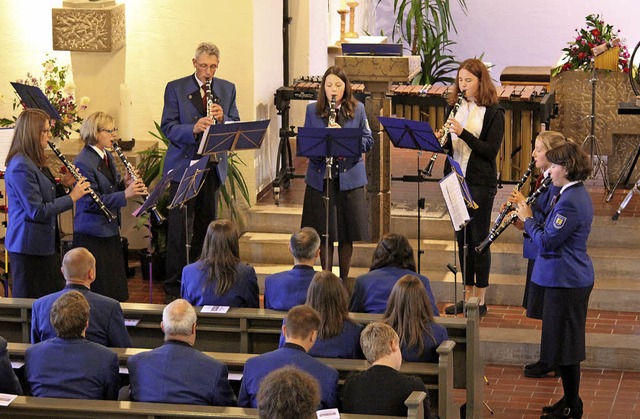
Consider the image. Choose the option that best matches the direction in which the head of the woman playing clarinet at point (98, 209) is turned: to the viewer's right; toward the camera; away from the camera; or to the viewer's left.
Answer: to the viewer's right

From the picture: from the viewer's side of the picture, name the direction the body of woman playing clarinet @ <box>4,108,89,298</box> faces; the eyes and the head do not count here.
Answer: to the viewer's right

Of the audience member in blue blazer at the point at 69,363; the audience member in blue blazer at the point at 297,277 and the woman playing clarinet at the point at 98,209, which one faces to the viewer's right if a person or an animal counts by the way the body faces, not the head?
the woman playing clarinet

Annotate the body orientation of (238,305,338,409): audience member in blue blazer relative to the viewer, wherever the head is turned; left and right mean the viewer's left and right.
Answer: facing away from the viewer

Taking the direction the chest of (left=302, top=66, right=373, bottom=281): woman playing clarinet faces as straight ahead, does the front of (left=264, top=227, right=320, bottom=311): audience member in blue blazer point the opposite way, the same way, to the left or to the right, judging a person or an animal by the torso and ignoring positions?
the opposite way

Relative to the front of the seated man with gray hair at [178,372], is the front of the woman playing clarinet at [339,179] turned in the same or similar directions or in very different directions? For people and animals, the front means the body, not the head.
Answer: very different directions

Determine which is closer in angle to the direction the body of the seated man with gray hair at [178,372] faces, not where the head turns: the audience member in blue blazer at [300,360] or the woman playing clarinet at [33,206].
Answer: the woman playing clarinet

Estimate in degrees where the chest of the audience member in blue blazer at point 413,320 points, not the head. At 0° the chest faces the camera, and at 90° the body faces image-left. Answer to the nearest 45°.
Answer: approximately 180°

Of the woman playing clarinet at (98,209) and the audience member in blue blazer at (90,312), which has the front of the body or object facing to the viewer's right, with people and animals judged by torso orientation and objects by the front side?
the woman playing clarinet

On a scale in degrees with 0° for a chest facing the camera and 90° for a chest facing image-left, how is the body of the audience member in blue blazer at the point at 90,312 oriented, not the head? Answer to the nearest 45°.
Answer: approximately 180°

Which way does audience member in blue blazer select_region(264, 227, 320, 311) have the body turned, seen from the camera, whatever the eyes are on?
away from the camera

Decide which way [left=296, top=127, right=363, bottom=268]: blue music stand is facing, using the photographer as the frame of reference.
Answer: facing away from the viewer

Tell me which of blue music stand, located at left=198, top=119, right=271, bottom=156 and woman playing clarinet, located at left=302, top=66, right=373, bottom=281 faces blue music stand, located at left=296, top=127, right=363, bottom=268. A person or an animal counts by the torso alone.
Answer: the woman playing clarinet

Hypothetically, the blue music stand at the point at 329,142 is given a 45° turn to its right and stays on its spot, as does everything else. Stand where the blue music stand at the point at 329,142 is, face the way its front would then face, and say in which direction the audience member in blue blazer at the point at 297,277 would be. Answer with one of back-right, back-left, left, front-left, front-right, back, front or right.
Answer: back-right

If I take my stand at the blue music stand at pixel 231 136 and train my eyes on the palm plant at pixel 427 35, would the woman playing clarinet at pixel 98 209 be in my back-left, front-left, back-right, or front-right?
back-left

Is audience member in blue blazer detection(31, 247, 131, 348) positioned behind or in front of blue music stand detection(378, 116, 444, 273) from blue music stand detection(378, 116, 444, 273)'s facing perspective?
behind

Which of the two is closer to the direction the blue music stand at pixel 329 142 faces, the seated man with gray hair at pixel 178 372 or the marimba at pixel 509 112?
the marimba
